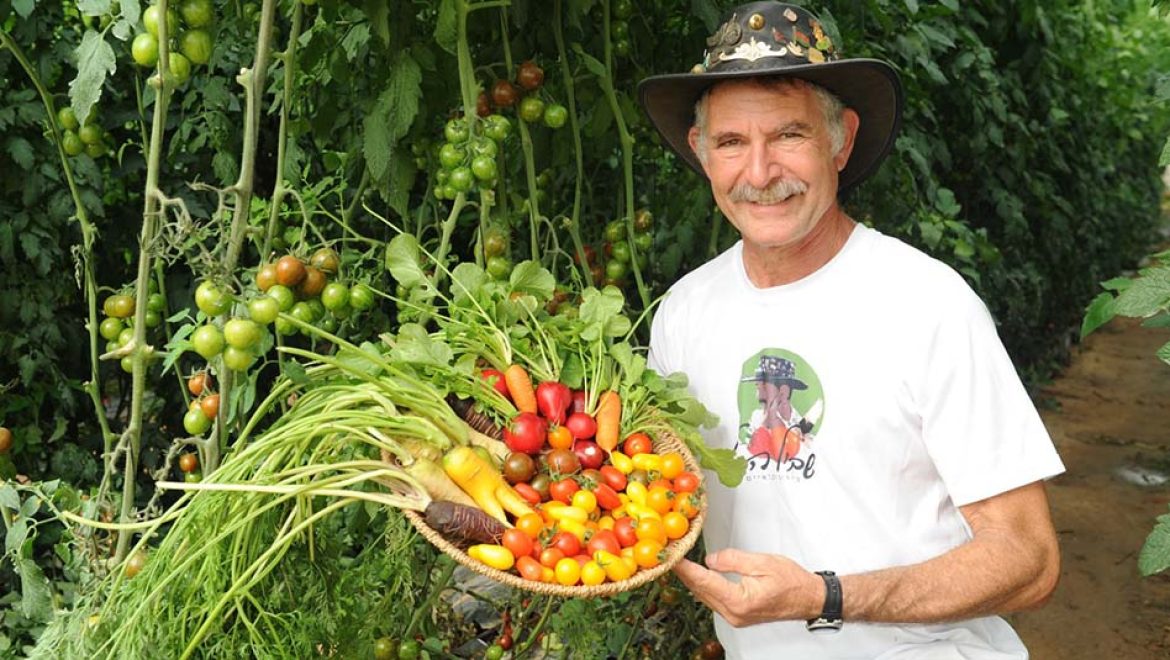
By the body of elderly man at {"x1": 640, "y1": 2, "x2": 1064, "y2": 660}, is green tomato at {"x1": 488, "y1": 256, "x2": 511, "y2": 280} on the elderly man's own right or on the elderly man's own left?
on the elderly man's own right

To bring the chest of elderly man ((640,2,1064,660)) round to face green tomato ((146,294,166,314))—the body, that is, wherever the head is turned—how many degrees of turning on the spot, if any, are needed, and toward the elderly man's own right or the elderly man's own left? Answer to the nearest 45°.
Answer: approximately 45° to the elderly man's own right

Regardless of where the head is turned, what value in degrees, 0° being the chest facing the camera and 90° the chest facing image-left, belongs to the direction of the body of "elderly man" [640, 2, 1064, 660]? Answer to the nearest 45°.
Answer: approximately 45°

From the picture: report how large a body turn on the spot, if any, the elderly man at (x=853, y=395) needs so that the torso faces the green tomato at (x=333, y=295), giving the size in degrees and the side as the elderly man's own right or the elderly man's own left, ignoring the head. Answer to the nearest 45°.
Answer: approximately 45° to the elderly man's own right

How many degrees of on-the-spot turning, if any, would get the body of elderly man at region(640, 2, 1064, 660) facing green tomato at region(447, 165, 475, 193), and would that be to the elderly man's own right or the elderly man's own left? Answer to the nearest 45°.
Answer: approximately 45° to the elderly man's own right

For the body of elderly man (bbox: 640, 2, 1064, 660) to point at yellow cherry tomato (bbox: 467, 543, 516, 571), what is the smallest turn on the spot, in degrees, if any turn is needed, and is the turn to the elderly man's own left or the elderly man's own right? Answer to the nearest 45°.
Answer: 0° — they already face it
